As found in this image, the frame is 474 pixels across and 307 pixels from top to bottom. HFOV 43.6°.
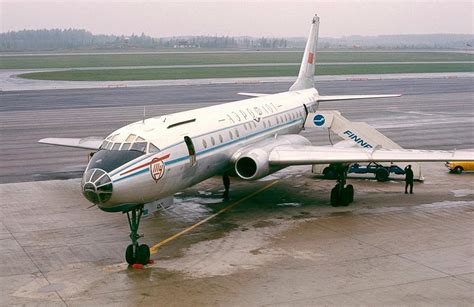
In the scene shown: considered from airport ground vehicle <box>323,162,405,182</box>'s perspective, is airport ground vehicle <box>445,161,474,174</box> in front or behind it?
behind

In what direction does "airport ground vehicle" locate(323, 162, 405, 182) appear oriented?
to the viewer's left

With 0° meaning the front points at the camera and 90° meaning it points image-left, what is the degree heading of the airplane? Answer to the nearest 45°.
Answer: approximately 45°

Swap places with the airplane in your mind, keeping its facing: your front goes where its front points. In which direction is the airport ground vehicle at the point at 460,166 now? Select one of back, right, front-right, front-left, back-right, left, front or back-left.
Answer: back

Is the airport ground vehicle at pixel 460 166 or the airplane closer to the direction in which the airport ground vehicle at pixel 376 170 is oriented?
the airplane
